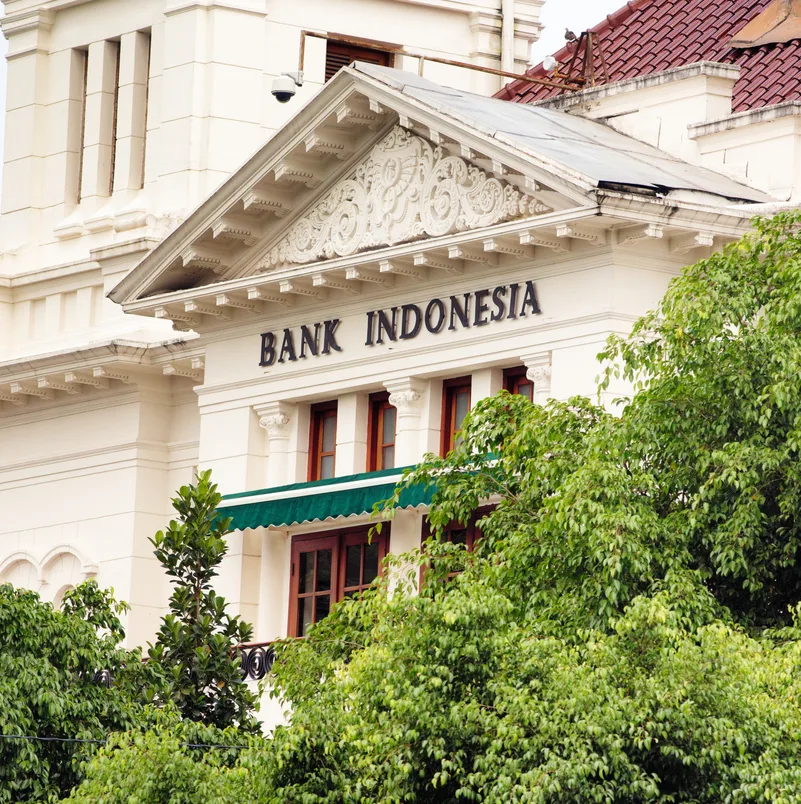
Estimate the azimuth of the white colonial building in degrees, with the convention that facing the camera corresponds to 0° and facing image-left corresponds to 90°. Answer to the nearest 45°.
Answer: approximately 45°
